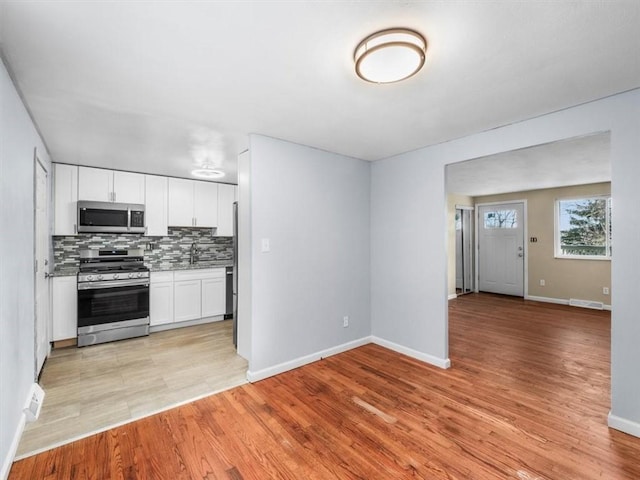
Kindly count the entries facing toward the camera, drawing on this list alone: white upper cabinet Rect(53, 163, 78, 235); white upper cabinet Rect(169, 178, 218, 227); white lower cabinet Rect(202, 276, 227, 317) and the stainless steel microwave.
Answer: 4

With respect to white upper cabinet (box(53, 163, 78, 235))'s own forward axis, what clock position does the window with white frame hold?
The window with white frame is roughly at 10 o'clock from the white upper cabinet.

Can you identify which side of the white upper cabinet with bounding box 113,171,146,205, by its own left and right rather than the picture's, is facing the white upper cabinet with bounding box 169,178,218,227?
left

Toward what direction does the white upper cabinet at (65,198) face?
toward the camera

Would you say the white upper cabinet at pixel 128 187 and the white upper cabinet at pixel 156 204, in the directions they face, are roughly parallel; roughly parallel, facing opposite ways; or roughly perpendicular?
roughly parallel

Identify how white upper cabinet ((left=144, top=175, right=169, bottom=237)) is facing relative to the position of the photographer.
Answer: facing the viewer

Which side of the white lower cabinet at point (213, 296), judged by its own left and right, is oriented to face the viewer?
front

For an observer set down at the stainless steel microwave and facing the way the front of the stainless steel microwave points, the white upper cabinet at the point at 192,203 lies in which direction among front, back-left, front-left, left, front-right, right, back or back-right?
left

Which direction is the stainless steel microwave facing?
toward the camera
